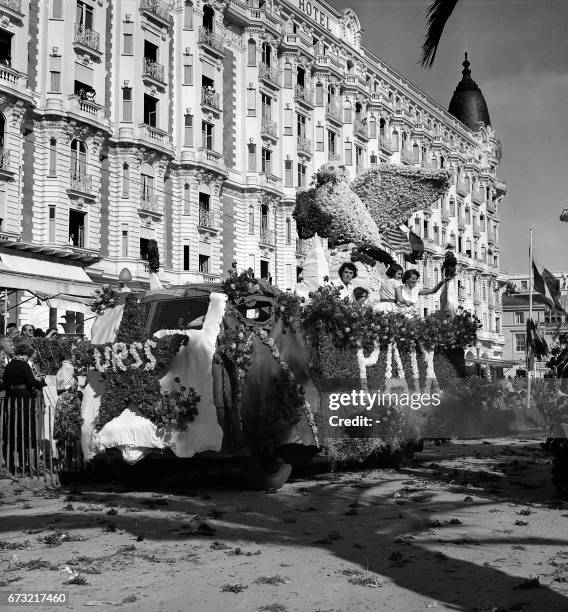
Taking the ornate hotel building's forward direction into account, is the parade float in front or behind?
in front

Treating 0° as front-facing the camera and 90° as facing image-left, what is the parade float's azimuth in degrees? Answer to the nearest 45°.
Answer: approximately 45°

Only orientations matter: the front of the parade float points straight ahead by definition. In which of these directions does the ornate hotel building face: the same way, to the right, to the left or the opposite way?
to the left

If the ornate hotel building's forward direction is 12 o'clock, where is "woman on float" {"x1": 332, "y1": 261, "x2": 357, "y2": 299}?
The woman on float is roughly at 1 o'clock from the ornate hotel building.

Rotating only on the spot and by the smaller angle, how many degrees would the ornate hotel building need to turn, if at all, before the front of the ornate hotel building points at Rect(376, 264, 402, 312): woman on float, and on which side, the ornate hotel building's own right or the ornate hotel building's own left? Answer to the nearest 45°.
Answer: approximately 45° to the ornate hotel building's own right

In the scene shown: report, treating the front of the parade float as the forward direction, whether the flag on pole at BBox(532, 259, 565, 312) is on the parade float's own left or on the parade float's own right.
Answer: on the parade float's own right

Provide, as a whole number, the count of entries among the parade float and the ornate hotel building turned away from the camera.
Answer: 0

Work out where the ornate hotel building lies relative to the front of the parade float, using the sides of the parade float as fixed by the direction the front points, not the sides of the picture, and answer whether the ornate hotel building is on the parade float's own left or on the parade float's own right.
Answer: on the parade float's own right

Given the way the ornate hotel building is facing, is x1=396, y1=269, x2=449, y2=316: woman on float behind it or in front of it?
in front
